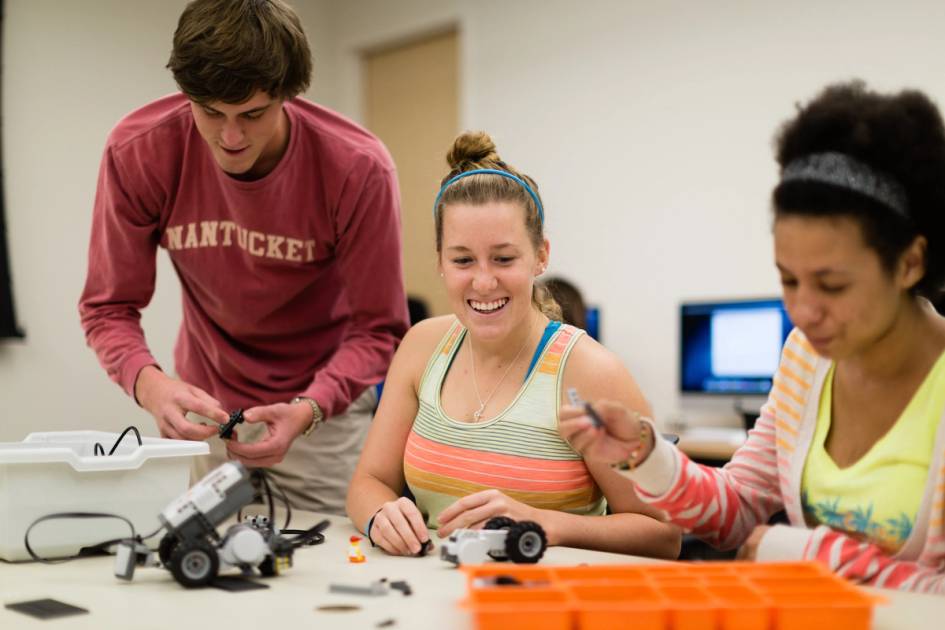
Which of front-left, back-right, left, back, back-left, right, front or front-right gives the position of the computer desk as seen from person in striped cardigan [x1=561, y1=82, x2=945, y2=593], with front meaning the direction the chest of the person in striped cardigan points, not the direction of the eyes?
back-right

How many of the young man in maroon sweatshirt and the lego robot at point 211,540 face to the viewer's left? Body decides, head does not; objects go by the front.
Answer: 1

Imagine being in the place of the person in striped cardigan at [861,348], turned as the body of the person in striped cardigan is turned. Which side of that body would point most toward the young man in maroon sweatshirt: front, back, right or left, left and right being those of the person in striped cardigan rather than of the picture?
right

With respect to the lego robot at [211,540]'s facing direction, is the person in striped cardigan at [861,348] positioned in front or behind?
behind

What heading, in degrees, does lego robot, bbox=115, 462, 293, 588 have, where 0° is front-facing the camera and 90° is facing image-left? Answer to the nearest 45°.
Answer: approximately 90°

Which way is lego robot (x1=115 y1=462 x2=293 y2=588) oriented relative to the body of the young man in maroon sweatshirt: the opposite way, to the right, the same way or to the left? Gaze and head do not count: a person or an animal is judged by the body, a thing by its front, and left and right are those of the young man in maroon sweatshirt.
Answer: to the right

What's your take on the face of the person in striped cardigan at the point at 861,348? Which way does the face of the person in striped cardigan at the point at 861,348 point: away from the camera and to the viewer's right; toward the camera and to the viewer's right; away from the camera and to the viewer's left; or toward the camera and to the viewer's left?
toward the camera and to the viewer's left

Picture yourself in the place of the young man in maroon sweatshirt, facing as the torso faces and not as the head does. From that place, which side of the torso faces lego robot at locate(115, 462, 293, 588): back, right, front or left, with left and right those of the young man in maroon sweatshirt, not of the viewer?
front
